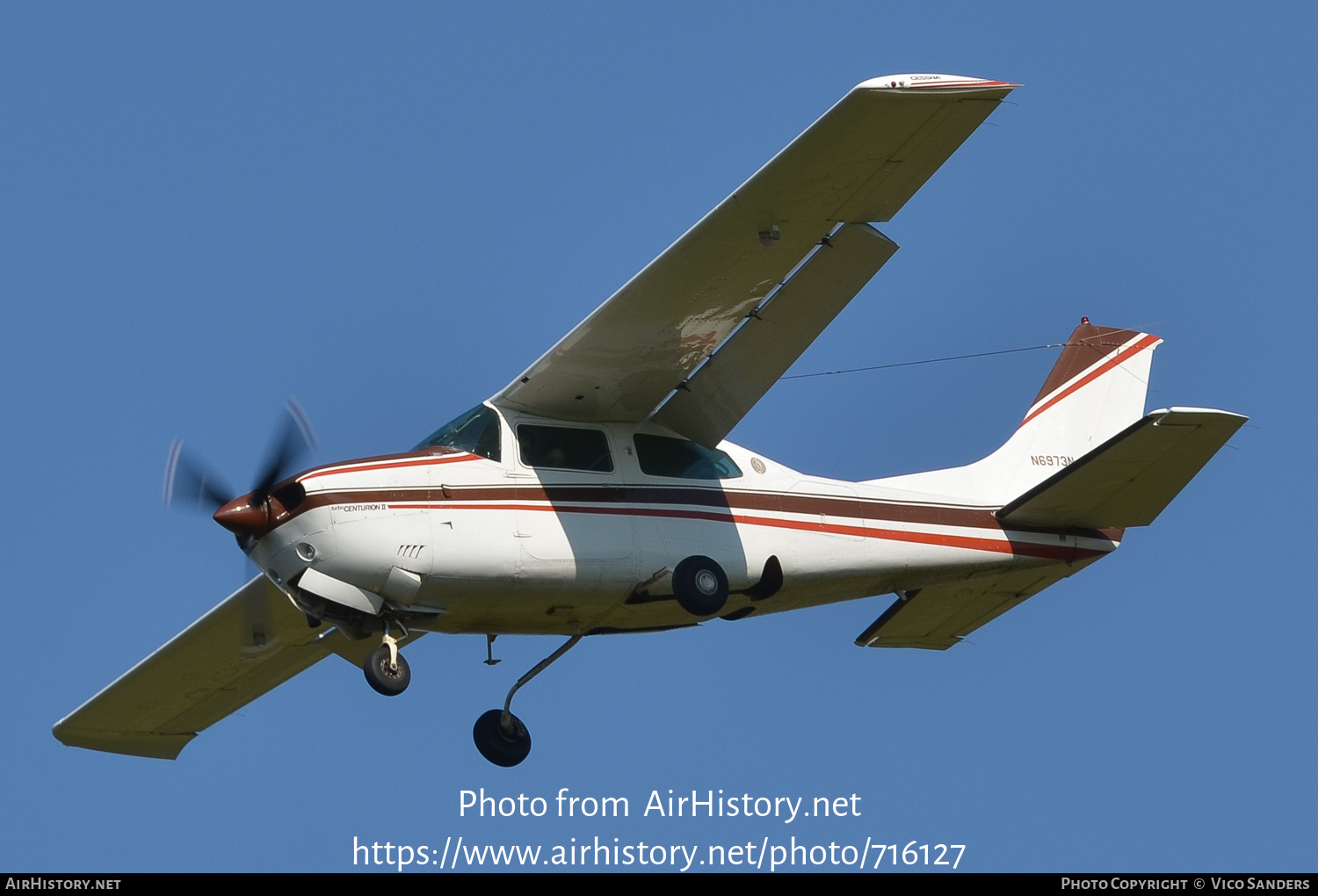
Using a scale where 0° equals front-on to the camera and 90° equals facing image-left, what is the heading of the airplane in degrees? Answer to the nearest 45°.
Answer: approximately 45°
